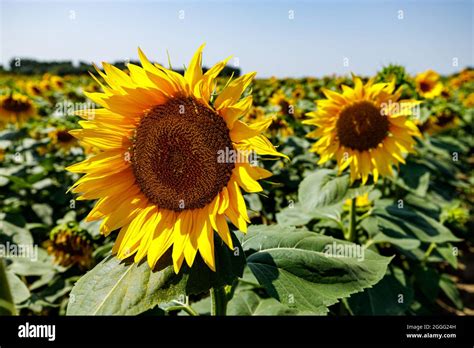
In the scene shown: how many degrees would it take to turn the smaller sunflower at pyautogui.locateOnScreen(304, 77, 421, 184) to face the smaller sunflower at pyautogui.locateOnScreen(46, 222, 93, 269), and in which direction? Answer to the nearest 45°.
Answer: approximately 90° to its right

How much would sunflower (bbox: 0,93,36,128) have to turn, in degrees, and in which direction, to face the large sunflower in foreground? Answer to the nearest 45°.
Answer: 0° — it already faces it

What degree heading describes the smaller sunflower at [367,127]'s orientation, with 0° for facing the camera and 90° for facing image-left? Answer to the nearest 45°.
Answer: approximately 0°

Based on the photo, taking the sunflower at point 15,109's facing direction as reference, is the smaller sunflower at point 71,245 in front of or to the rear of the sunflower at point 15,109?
in front

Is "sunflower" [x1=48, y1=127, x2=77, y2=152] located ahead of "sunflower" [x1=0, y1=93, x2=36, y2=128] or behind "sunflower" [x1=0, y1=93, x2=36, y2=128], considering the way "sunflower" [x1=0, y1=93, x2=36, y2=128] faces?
ahead

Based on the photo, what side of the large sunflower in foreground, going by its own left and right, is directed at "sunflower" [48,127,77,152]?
back
